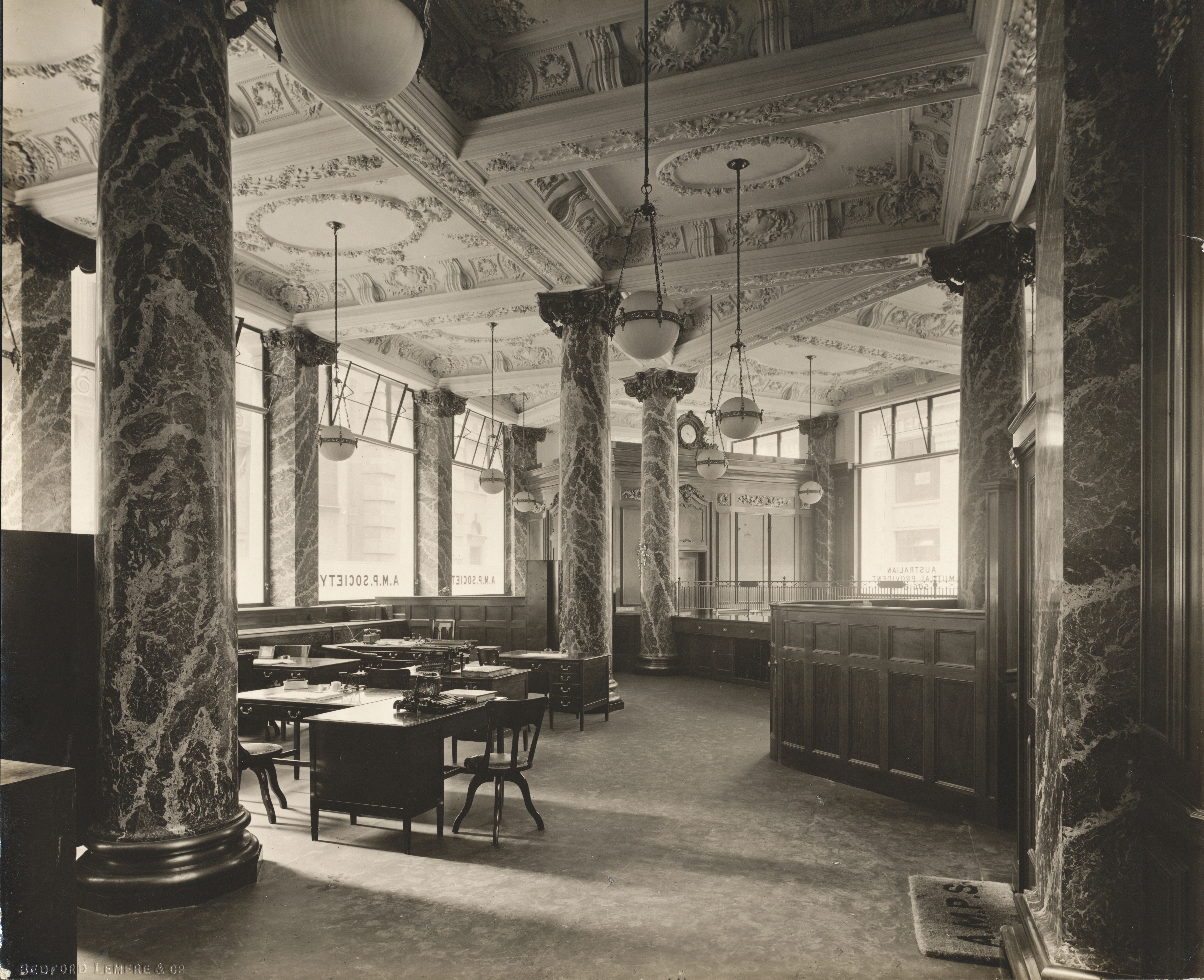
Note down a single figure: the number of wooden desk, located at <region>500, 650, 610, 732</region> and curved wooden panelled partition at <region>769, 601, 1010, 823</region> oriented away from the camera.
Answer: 0

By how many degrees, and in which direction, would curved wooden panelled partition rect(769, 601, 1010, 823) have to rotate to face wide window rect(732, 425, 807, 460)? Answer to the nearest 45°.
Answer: approximately 135° to its right

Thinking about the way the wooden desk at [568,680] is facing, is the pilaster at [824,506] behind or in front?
behind

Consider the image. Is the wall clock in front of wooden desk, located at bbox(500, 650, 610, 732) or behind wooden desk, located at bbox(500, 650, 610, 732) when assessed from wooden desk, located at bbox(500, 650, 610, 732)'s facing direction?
behind

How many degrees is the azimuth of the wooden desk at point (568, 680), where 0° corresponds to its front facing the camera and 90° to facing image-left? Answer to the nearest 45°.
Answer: approximately 45°

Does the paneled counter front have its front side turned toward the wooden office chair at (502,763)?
yes
